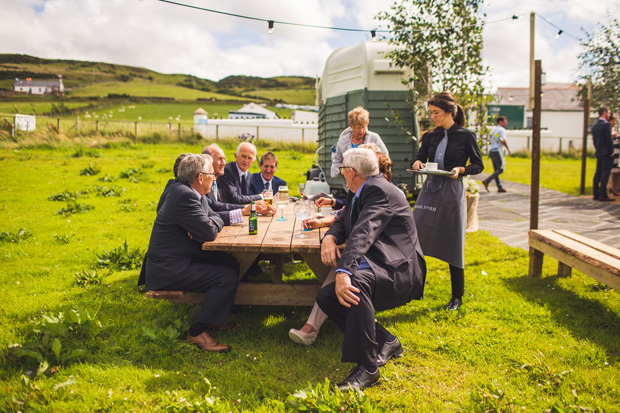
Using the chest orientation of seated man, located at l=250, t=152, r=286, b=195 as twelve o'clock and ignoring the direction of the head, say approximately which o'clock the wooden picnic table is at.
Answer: The wooden picnic table is roughly at 12 o'clock from the seated man.

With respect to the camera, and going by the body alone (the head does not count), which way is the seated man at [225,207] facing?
to the viewer's right

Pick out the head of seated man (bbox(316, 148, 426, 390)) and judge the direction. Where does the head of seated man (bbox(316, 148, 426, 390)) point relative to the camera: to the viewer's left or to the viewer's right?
to the viewer's left

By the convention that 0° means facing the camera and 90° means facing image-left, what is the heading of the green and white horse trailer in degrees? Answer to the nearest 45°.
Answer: approximately 45°

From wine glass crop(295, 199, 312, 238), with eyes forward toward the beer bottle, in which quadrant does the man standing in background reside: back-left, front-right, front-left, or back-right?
back-right

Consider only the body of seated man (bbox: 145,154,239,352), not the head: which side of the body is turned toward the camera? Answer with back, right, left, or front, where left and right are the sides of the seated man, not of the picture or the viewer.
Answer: right

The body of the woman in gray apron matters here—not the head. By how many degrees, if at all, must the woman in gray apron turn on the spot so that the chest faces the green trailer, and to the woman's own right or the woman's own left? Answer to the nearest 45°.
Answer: approximately 135° to the woman's own right
